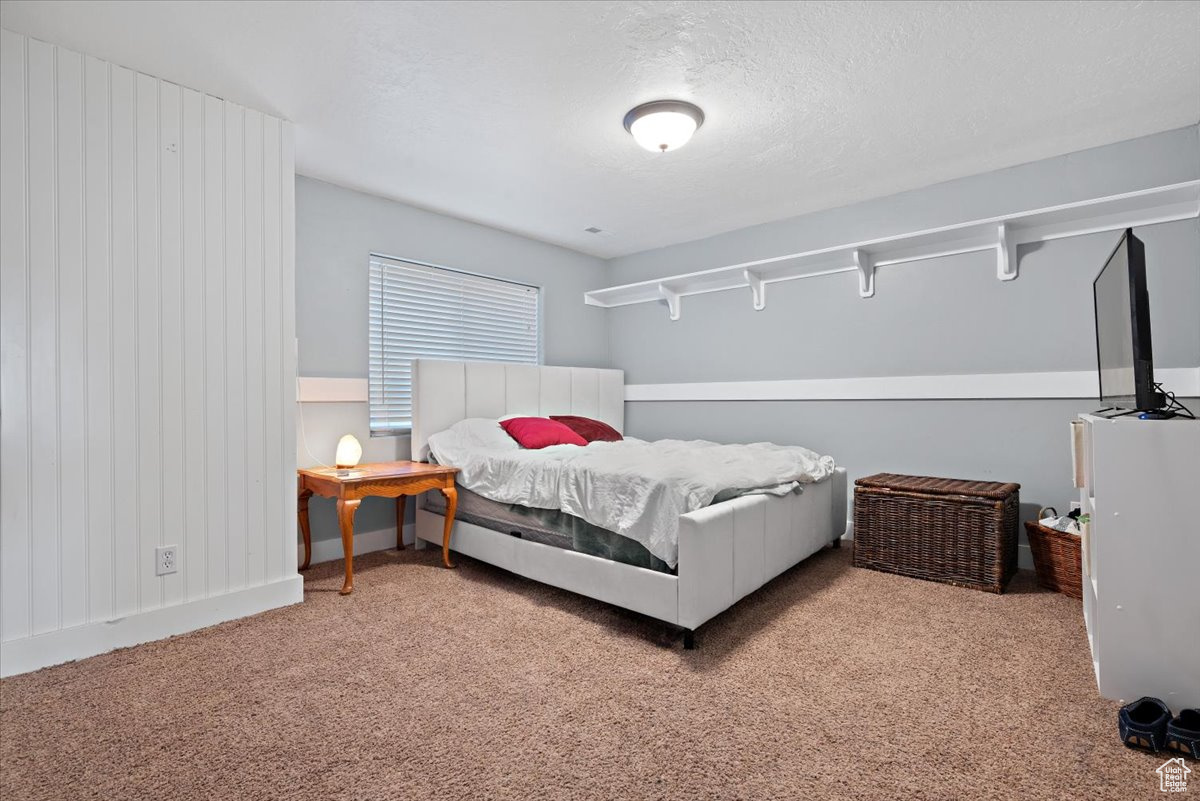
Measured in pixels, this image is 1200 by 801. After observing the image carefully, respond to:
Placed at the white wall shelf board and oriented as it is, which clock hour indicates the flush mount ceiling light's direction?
The flush mount ceiling light is roughly at 12 o'clock from the white wall shelf board.

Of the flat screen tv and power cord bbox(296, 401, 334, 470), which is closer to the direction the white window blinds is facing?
the flat screen tv

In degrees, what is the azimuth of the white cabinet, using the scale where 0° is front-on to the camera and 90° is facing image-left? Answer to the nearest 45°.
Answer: approximately 90°

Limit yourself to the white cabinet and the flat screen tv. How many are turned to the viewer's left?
2

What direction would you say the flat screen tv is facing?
to the viewer's left
